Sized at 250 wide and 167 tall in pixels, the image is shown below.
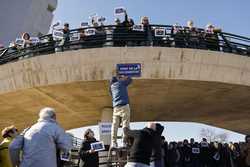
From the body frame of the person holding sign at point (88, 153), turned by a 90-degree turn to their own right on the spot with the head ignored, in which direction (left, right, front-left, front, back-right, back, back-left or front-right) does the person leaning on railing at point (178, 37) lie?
back

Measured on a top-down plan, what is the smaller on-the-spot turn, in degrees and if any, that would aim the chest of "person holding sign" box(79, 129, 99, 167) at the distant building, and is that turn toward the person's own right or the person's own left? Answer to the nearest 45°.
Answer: approximately 135° to the person's own left

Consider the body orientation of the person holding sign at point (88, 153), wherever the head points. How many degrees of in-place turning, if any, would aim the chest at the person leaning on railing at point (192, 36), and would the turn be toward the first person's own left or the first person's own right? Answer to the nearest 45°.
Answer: approximately 90° to the first person's own left

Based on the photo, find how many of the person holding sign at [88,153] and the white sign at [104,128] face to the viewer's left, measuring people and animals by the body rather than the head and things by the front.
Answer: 0

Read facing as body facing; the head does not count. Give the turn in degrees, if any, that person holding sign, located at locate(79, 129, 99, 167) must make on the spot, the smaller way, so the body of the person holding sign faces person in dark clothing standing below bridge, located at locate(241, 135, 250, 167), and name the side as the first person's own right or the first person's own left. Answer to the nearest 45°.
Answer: approximately 45° to the first person's own left

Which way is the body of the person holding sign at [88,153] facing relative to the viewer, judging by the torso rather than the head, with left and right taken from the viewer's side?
facing the viewer and to the right of the viewer

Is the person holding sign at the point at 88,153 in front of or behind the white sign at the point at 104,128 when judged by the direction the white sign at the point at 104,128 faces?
in front

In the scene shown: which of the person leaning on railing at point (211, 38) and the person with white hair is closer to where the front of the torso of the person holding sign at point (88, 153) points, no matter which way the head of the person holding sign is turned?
the person with white hair

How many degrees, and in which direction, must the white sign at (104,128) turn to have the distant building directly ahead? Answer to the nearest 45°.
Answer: approximately 180°

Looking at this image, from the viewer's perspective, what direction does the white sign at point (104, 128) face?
toward the camera

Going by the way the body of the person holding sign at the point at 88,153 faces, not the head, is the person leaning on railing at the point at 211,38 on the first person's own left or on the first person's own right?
on the first person's own left

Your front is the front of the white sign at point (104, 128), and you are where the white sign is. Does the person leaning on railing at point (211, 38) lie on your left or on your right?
on your left

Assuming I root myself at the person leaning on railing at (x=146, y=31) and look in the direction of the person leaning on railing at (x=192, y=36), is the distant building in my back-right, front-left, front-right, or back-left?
back-left
